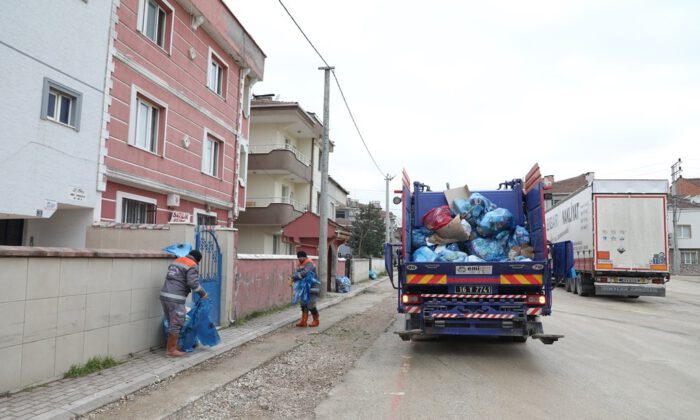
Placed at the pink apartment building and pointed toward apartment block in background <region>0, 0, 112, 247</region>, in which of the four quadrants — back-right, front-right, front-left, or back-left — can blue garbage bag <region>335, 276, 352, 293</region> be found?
back-left

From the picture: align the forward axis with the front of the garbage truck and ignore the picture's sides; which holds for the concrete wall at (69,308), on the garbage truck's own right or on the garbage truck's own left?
on the garbage truck's own left

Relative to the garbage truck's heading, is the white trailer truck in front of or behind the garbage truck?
in front

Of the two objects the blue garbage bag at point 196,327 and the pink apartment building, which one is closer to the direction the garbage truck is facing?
the pink apartment building

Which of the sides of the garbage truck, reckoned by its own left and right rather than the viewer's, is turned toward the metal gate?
left

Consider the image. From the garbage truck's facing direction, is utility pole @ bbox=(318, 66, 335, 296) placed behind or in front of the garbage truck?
in front

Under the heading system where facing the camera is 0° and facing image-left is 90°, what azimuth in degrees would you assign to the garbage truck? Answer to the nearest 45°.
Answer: approximately 180°

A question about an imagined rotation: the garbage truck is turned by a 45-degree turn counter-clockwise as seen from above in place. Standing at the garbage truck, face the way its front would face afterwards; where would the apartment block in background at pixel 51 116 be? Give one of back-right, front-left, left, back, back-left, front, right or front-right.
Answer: front-left

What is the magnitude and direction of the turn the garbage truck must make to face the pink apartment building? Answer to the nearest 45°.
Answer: approximately 45° to its left

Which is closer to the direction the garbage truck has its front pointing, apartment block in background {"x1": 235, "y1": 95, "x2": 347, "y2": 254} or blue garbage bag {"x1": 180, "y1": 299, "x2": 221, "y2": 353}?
the apartment block in background

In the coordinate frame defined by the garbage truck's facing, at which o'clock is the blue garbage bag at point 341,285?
The blue garbage bag is roughly at 11 o'clock from the garbage truck.
